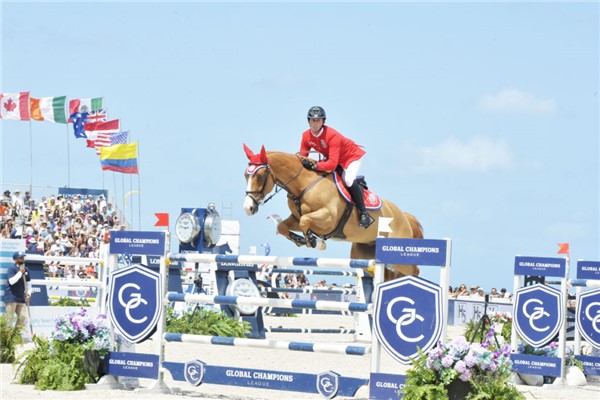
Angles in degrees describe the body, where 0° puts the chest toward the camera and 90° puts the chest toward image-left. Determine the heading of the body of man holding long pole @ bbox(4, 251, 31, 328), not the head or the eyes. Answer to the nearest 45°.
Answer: approximately 315°

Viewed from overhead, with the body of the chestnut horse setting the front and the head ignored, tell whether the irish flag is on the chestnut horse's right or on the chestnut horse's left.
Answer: on the chestnut horse's right

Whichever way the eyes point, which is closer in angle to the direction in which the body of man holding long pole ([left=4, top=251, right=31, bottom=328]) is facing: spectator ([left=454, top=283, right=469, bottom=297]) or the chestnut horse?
the chestnut horse

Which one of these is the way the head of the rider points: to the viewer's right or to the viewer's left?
to the viewer's left

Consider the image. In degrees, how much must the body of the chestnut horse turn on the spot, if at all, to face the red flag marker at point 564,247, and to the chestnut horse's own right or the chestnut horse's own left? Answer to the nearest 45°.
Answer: approximately 135° to the chestnut horse's own left

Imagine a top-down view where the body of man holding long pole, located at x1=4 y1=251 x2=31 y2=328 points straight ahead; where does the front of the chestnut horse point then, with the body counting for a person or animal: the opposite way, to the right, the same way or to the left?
to the right

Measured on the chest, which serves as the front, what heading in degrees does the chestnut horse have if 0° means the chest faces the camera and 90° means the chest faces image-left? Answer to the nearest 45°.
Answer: approximately 45°

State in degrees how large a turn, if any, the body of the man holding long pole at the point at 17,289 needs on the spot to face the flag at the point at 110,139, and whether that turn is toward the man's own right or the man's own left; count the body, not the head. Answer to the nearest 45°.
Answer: approximately 135° to the man's own left

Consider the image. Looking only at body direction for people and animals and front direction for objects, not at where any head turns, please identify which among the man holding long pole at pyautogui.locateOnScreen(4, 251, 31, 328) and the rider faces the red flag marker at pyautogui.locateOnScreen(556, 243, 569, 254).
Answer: the man holding long pole

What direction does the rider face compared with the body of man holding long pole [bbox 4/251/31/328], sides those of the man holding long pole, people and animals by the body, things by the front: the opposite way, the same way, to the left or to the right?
to the right
